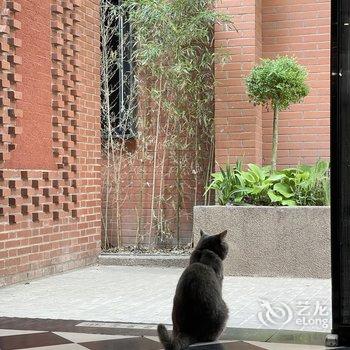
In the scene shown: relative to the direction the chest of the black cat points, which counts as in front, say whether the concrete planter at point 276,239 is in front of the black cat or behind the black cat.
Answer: in front

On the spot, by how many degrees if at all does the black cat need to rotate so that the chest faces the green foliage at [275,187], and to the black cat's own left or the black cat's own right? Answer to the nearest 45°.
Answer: approximately 45° to the black cat's own left

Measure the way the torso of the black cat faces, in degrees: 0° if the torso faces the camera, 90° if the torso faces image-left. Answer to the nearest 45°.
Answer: approximately 225°

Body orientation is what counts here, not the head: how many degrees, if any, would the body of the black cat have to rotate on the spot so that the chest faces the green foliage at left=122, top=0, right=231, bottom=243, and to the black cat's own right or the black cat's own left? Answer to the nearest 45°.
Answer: approximately 45° to the black cat's own left
